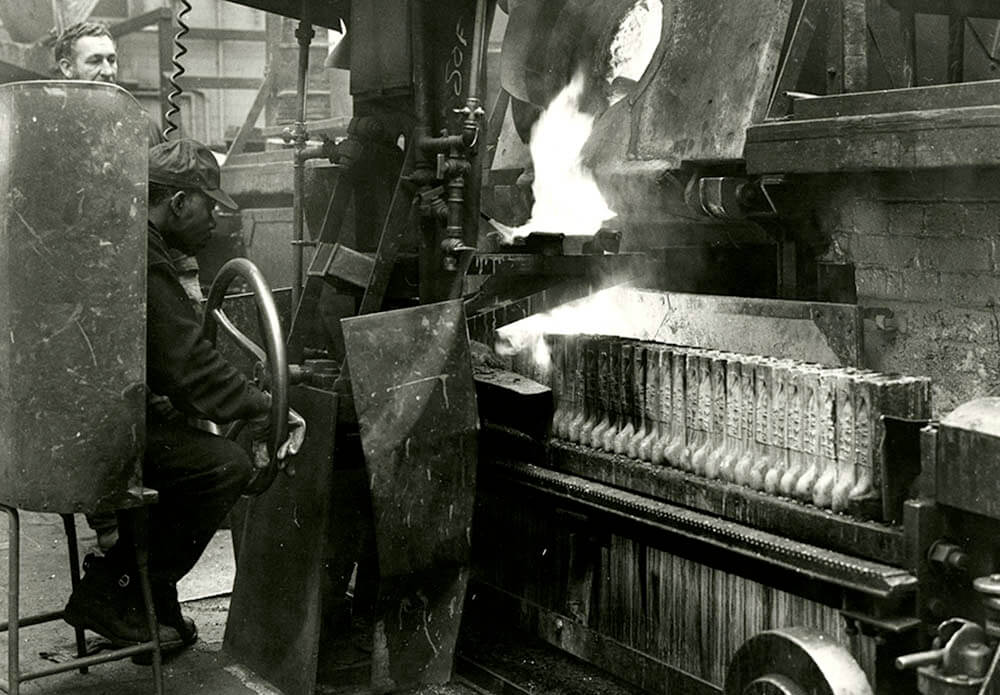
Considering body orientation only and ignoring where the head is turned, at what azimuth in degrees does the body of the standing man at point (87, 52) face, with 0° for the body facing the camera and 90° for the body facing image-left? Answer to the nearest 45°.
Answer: approximately 315°

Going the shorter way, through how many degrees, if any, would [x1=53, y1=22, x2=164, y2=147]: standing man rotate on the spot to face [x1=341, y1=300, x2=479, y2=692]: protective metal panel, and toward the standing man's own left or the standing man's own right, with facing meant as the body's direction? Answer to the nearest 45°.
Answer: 0° — they already face it

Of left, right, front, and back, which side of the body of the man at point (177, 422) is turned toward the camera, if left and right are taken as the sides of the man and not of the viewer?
right

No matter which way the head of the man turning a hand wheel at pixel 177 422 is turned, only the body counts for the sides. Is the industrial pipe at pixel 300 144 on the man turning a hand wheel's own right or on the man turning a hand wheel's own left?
on the man turning a hand wheel's own left

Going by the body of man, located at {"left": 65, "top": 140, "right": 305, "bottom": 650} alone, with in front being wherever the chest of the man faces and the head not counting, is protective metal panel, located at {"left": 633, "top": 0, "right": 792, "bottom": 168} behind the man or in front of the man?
in front

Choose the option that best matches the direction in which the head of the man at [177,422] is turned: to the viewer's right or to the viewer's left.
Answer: to the viewer's right

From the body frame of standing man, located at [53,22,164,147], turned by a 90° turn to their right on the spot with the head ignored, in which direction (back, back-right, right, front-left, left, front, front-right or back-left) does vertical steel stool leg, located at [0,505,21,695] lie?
front-left

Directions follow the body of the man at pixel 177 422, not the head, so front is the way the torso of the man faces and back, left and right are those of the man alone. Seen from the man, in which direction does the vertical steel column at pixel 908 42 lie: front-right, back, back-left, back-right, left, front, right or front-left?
front

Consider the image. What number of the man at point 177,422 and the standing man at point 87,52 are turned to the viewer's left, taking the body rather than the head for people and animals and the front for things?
0

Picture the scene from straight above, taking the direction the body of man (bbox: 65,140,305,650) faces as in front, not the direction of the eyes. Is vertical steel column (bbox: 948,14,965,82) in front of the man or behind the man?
in front
